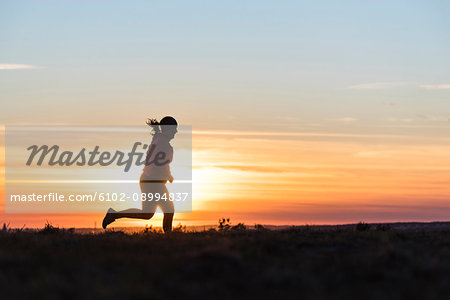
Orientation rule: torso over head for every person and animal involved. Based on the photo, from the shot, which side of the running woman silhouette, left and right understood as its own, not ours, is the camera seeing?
right

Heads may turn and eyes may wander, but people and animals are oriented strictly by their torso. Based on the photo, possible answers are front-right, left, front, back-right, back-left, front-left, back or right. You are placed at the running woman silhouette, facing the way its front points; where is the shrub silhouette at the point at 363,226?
front
